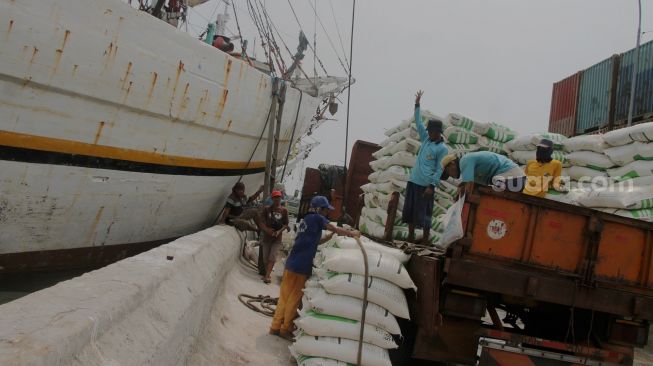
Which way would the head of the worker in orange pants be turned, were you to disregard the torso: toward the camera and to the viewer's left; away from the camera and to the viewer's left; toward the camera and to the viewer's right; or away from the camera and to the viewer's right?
away from the camera and to the viewer's right

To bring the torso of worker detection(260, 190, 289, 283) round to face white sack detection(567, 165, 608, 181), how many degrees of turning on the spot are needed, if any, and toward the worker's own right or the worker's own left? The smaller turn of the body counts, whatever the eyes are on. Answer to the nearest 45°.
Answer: approximately 90° to the worker's own left

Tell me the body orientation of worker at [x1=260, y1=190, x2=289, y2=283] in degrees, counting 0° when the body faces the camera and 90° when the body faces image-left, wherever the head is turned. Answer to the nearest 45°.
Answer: approximately 0°

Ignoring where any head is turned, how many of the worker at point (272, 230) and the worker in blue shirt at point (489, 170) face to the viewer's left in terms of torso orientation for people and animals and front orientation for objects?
1

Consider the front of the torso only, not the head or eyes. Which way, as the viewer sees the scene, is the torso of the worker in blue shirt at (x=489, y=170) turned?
to the viewer's left

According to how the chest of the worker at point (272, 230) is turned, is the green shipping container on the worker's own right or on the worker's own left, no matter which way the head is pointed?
on the worker's own left

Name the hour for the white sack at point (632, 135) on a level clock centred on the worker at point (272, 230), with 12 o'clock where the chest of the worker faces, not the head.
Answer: The white sack is roughly at 10 o'clock from the worker.

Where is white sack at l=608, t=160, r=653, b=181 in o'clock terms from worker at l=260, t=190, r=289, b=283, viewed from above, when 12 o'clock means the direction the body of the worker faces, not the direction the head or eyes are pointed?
The white sack is roughly at 10 o'clock from the worker.

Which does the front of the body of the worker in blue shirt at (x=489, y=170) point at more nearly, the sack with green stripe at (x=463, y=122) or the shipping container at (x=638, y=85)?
the sack with green stripe
